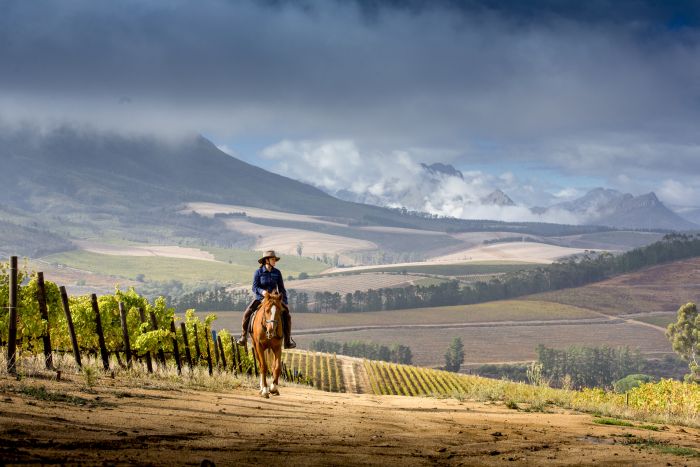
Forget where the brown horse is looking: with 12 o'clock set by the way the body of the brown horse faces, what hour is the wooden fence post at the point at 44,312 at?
The wooden fence post is roughly at 3 o'clock from the brown horse.

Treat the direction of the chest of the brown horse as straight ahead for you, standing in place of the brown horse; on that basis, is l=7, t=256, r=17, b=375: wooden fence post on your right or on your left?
on your right

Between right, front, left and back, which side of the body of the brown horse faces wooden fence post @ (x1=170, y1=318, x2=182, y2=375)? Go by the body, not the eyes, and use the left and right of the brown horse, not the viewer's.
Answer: back

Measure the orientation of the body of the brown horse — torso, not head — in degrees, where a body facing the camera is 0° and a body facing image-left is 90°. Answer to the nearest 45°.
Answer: approximately 0°

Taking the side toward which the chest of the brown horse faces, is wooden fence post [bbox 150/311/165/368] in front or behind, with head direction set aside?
behind

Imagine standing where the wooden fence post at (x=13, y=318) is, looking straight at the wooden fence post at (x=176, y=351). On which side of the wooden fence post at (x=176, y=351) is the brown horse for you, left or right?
right
